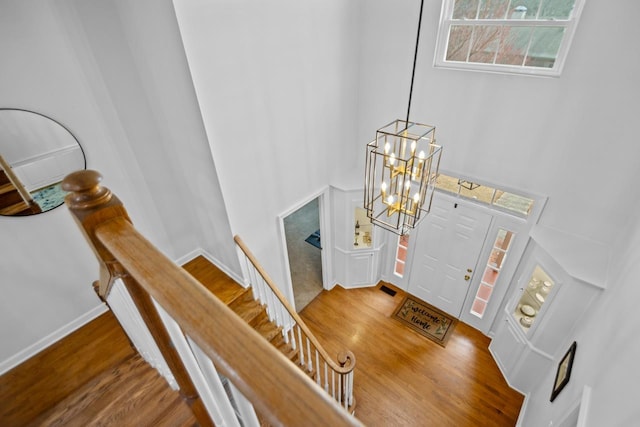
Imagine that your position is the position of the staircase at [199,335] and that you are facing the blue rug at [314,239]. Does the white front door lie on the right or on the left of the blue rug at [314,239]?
right

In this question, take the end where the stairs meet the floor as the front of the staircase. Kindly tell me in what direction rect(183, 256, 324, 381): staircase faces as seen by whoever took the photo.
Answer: facing the viewer and to the right of the viewer

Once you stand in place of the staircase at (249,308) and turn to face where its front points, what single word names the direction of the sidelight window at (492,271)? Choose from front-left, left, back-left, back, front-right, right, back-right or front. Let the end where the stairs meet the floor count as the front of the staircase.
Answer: front-left

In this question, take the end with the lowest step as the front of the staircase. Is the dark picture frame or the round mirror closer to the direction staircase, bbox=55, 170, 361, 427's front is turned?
the dark picture frame

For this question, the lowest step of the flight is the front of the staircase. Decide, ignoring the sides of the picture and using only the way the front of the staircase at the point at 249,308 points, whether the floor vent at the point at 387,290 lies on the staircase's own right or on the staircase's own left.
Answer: on the staircase's own left

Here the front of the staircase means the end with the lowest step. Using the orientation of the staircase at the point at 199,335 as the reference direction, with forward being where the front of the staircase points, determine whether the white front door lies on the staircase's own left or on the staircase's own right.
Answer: on the staircase's own left

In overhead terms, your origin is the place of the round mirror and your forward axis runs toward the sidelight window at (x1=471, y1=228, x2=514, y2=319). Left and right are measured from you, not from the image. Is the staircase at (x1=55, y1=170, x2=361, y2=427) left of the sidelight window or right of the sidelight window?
right

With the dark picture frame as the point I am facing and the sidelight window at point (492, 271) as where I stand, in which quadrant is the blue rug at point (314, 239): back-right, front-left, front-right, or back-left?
back-right

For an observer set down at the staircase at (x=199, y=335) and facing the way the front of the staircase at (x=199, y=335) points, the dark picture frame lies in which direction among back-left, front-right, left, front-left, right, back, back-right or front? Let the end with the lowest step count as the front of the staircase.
front-left
